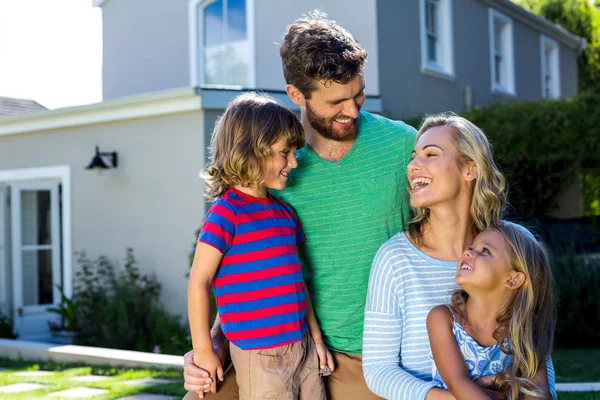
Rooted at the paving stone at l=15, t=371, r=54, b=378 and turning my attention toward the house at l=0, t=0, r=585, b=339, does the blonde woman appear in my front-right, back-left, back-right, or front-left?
back-right

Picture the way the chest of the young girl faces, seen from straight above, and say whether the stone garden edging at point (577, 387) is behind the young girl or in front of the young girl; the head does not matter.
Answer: behind

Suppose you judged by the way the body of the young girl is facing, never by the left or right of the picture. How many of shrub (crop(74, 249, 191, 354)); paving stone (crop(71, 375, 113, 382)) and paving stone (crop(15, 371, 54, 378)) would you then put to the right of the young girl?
3

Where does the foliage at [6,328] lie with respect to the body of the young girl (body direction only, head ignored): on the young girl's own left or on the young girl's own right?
on the young girl's own right

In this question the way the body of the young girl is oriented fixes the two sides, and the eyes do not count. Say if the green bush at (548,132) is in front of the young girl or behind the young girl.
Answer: behind

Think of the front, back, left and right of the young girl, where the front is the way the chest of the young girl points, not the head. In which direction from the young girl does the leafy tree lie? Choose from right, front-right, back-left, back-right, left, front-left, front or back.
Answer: back-right

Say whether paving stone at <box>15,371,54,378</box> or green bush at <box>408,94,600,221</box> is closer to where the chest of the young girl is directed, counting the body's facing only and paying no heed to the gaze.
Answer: the paving stone

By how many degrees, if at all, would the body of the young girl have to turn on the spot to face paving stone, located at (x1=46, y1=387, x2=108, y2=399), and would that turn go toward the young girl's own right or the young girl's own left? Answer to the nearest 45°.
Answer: approximately 90° to the young girl's own right

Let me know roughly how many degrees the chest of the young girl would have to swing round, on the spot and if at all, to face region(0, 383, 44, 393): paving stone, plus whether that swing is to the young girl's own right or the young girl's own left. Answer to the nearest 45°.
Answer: approximately 90° to the young girl's own right

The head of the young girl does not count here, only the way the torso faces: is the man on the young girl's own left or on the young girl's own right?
on the young girl's own right

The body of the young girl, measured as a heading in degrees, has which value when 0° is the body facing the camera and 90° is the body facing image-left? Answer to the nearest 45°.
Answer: approximately 45°
